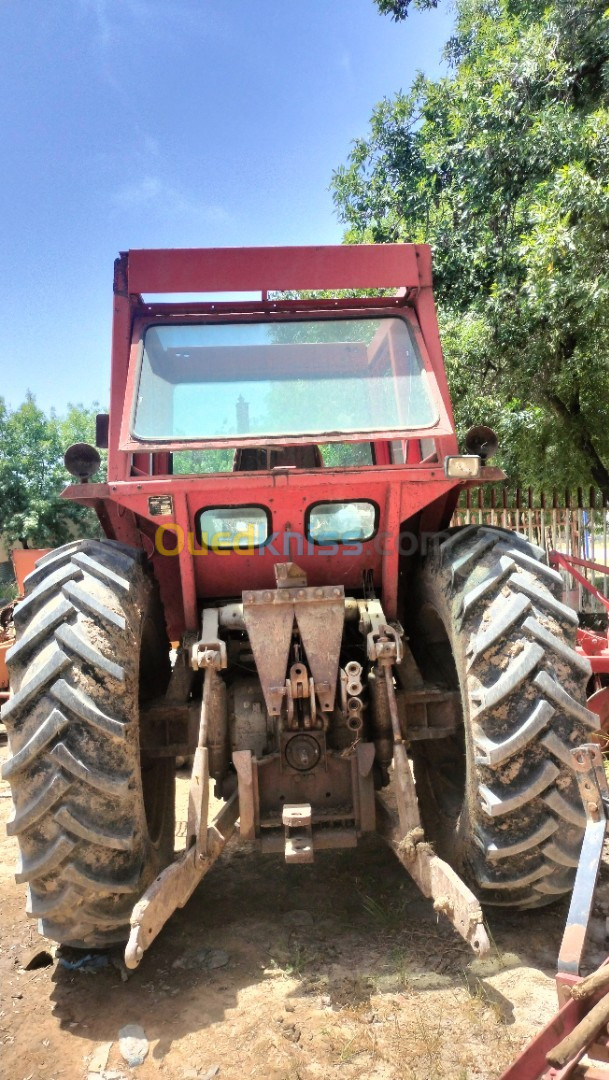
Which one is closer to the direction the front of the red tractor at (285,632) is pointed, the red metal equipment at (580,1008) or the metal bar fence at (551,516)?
the metal bar fence

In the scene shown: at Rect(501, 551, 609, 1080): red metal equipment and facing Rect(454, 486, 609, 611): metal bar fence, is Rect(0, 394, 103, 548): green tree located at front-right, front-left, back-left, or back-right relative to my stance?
front-left

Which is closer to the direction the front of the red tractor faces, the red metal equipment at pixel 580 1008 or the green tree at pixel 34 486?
the green tree

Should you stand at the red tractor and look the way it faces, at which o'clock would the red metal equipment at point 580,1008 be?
The red metal equipment is roughly at 5 o'clock from the red tractor.

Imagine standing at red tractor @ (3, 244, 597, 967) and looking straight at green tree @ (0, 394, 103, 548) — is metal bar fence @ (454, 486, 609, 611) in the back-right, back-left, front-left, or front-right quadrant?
front-right

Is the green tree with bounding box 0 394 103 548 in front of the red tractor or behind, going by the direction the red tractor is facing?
in front

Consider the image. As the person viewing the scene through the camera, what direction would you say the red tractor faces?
facing away from the viewer

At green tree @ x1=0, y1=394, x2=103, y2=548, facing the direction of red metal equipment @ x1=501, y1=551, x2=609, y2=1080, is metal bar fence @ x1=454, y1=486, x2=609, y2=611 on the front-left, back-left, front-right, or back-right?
front-left

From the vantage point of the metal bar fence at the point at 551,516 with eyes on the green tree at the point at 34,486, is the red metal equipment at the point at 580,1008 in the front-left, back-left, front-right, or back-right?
back-left

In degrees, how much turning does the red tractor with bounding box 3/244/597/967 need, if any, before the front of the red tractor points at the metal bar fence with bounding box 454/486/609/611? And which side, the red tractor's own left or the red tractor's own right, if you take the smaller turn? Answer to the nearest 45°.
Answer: approximately 45° to the red tractor's own right
